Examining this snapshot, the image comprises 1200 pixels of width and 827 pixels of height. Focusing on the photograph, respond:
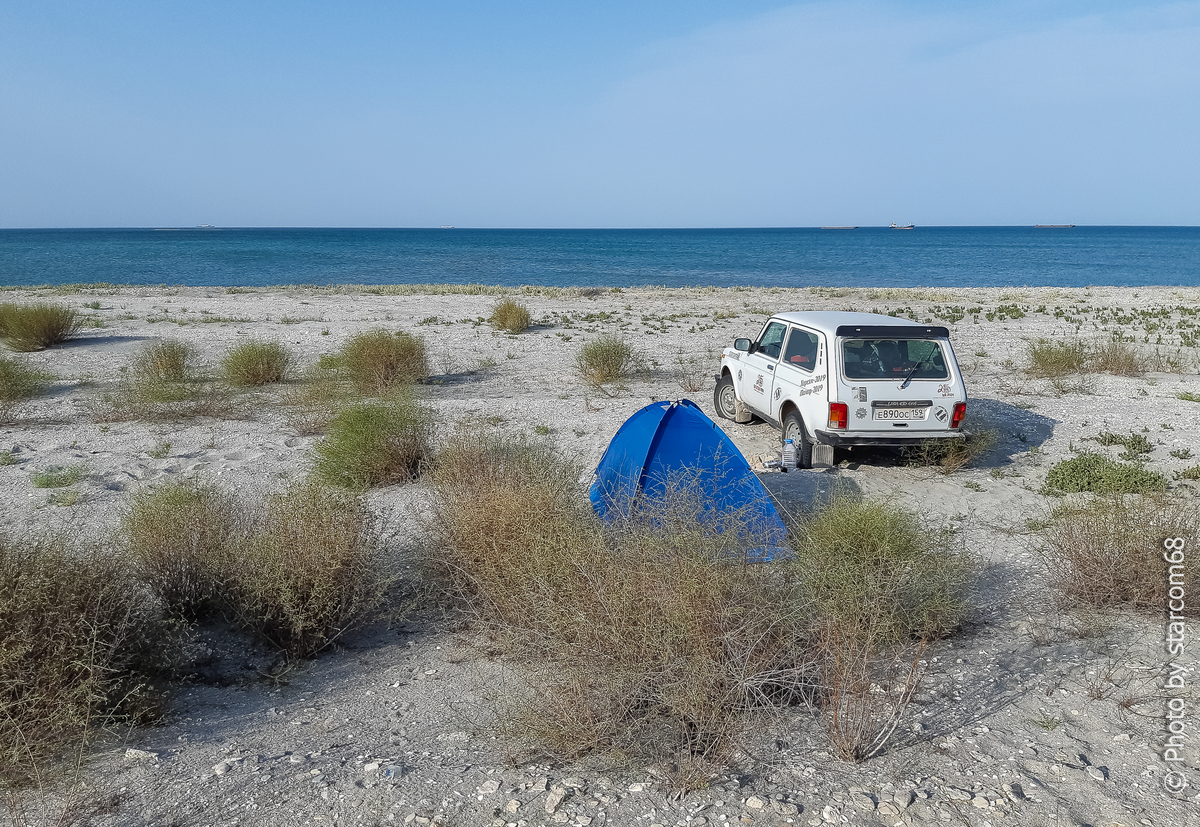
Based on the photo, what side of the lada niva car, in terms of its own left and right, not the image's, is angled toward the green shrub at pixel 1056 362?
right

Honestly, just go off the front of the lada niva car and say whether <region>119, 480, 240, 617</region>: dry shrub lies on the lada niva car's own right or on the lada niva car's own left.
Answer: on the lada niva car's own left

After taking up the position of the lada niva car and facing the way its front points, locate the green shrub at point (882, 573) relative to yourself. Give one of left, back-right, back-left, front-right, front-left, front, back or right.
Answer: back-left

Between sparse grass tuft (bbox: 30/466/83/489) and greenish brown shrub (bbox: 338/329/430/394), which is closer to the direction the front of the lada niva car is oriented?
the greenish brown shrub

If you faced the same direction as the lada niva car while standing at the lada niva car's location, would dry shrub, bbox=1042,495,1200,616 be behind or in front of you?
behind

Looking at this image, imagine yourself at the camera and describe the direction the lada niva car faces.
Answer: facing away from the viewer and to the left of the viewer

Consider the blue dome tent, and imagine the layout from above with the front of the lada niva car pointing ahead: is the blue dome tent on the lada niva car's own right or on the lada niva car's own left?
on the lada niva car's own left

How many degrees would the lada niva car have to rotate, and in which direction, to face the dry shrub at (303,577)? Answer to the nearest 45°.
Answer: approximately 90° to its left

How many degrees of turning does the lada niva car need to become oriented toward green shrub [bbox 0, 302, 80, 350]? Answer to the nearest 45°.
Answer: approximately 45° to its left

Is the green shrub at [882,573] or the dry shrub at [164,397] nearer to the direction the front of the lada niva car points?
the dry shrub

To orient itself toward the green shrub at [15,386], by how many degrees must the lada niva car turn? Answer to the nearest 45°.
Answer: approximately 45° to its left

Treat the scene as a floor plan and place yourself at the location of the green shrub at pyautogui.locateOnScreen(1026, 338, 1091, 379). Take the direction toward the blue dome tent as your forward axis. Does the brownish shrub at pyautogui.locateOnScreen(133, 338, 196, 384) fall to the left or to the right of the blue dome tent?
right

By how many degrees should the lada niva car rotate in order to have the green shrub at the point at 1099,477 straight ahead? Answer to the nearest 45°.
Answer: approximately 135° to its right

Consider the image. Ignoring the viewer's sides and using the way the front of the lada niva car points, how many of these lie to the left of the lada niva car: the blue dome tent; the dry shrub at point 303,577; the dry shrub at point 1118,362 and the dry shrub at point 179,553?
3

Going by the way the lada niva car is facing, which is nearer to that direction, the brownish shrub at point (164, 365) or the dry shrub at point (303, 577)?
the brownish shrub

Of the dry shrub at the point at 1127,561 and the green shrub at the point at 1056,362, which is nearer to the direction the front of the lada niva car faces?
the green shrub

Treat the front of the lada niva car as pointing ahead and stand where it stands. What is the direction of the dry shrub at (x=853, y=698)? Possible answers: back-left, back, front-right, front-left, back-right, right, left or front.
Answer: back-left
